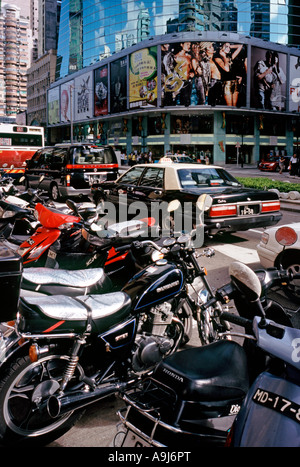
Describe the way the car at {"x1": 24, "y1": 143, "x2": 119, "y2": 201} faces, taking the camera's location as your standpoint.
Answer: facing away from the viewer and to the left of the viewer

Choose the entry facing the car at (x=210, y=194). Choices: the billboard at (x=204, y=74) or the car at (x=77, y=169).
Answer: the billboard

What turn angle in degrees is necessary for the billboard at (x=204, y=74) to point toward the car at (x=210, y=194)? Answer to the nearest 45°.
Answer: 0° — it already faces it

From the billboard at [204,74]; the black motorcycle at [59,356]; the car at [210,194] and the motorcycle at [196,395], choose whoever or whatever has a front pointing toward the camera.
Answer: the billboard

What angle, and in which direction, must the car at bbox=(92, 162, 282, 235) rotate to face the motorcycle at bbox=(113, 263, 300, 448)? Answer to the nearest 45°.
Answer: approximately 135° to its left

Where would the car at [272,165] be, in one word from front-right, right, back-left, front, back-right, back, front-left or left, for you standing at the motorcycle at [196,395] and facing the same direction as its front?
front-left

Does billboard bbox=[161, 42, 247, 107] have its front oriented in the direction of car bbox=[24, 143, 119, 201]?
yes

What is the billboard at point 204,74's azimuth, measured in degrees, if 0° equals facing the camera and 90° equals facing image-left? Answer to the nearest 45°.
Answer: approximately 0°

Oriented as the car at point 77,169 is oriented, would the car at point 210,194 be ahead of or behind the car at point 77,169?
behind

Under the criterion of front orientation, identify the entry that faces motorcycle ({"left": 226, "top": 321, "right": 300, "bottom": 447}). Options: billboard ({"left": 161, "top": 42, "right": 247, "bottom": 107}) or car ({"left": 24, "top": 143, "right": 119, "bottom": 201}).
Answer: the billboard

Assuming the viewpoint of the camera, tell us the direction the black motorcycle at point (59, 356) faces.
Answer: facing away from the viewer and to the right of the viewer

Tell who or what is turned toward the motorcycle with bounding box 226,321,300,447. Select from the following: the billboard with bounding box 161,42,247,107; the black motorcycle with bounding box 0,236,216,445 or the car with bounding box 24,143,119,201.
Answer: the billboard

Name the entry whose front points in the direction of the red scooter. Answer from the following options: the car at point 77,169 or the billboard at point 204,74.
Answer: the billboard

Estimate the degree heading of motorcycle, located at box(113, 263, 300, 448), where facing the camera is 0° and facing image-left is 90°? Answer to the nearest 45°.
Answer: approximately 225°

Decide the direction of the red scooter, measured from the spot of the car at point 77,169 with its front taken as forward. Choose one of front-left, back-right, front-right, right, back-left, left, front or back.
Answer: back-left
